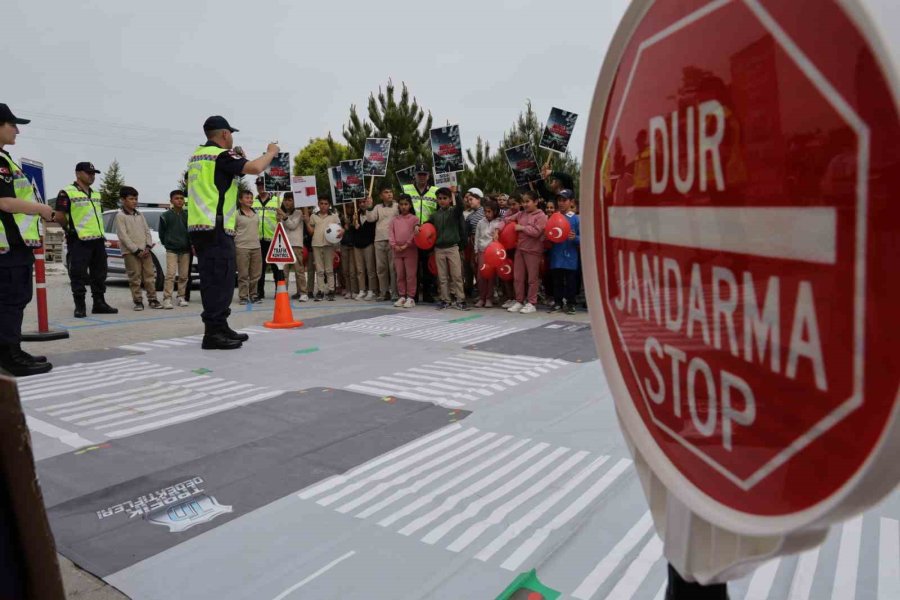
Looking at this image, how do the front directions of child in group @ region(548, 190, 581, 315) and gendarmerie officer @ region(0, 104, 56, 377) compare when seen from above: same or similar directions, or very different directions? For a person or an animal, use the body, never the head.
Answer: very different directions

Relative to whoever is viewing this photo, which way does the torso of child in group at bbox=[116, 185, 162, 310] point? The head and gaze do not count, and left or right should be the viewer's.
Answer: facing the viewer and to the right of the viewer

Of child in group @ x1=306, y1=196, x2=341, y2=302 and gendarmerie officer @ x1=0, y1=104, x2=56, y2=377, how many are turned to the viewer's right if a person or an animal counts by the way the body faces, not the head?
1

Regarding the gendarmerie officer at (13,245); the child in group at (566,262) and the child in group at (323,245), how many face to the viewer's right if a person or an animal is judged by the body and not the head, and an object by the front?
1

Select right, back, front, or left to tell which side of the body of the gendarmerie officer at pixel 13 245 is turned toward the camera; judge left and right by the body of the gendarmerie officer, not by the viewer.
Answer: right

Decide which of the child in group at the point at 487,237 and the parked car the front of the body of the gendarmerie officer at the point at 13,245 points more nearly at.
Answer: the child in group

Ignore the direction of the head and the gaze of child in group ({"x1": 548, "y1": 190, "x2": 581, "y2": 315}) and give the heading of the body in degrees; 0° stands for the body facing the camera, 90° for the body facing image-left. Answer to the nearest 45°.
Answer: approximately 45°

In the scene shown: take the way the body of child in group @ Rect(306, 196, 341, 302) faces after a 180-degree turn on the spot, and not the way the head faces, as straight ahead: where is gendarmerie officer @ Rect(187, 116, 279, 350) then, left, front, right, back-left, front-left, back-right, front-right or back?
back

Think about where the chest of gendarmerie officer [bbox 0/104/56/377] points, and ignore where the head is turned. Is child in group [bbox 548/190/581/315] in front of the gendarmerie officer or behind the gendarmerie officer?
in front

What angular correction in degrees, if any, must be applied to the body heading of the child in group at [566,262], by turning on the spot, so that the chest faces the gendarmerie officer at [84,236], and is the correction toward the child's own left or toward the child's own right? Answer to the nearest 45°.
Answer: approximately 45° to the child's own right

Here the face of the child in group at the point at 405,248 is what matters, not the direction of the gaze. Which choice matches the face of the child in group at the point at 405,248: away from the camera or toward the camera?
toward the camera

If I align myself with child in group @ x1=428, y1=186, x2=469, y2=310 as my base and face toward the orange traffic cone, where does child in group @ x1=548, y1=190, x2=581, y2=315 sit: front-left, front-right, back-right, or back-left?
back-left

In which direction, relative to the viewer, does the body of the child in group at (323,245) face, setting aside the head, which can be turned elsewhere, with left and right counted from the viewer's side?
facing the viewer
